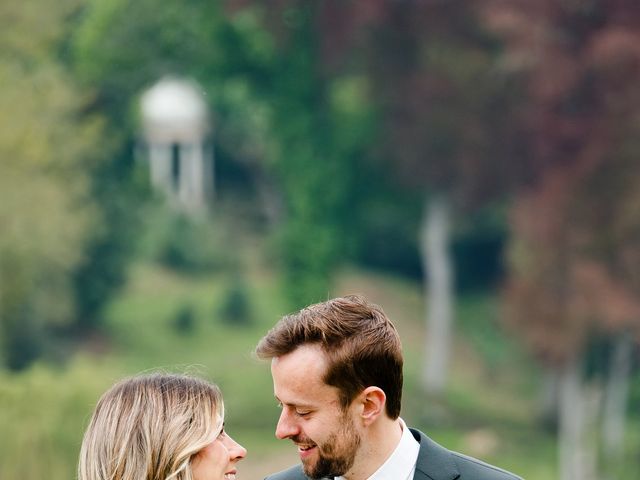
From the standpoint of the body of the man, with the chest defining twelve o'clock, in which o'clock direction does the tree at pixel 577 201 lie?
The tree is roughly at 5 o'clock from the man.

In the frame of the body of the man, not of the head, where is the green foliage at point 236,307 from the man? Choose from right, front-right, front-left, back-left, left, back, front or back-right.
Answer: back-right

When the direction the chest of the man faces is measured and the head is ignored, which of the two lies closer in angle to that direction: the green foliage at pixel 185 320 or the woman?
the woman

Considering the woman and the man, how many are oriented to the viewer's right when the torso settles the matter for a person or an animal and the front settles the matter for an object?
1

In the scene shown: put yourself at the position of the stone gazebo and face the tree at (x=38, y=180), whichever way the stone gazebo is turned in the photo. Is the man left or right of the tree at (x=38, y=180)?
left

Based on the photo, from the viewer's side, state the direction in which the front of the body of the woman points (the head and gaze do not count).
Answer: to the viewer's right

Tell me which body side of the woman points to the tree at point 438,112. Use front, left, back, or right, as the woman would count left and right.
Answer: left

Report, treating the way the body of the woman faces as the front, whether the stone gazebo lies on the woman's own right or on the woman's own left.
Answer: on the woman's own left

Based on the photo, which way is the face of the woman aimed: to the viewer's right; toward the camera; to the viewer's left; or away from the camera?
to the viewer's right

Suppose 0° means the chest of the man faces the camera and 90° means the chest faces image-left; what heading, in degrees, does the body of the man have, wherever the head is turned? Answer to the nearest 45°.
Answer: approximately 45°

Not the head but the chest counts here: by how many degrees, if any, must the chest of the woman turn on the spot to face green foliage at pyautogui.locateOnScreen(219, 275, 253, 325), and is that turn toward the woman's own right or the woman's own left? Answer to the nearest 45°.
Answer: approximately 90° to the woman's own left
